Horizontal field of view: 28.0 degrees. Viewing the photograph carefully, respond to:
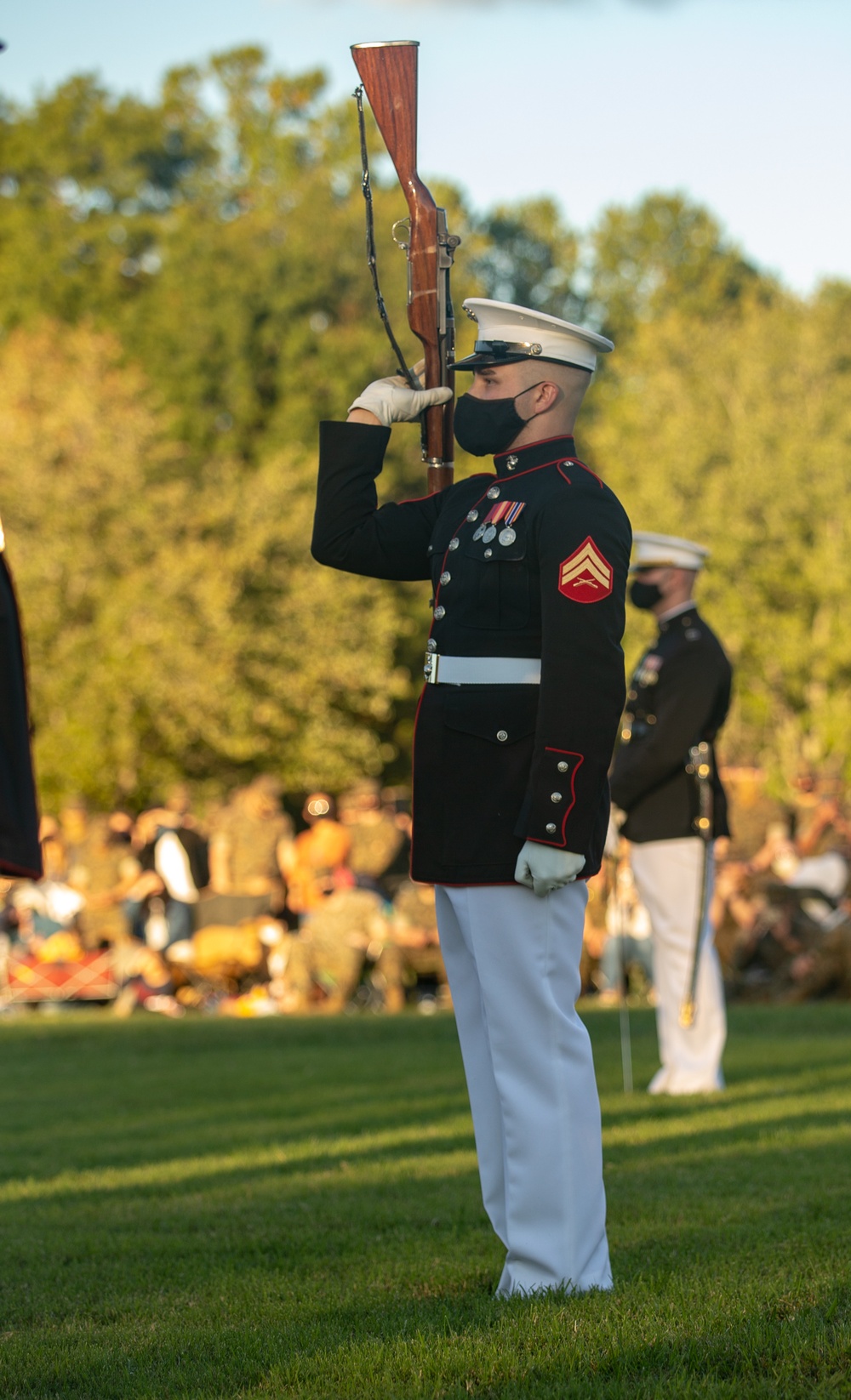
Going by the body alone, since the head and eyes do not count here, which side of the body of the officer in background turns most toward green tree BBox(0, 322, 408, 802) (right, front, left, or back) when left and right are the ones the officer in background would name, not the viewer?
right

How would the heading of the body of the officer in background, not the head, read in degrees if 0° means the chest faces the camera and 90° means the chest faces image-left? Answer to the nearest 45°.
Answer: approximately 90°

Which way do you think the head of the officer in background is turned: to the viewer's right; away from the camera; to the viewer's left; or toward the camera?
to the viewer's left

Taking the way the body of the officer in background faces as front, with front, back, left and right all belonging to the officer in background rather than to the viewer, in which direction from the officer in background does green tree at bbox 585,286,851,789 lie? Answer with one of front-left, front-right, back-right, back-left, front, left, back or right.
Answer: right

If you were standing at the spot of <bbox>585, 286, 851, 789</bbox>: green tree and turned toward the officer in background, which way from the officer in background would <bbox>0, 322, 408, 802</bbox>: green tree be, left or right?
right
